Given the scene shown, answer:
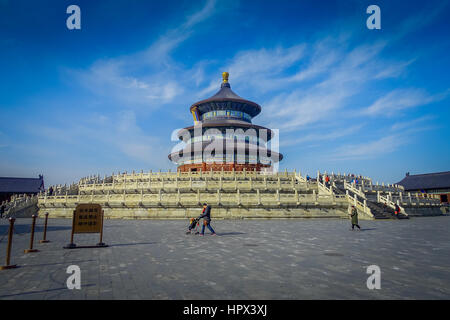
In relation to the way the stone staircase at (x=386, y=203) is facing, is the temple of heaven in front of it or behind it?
behind

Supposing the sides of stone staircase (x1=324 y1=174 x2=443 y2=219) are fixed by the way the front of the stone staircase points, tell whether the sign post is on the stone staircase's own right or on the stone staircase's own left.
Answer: on the stone staircase's own right

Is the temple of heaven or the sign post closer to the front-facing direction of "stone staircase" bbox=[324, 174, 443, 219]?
the sign post

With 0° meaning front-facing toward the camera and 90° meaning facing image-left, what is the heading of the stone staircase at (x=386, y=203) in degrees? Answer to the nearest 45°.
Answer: approximately 315°
